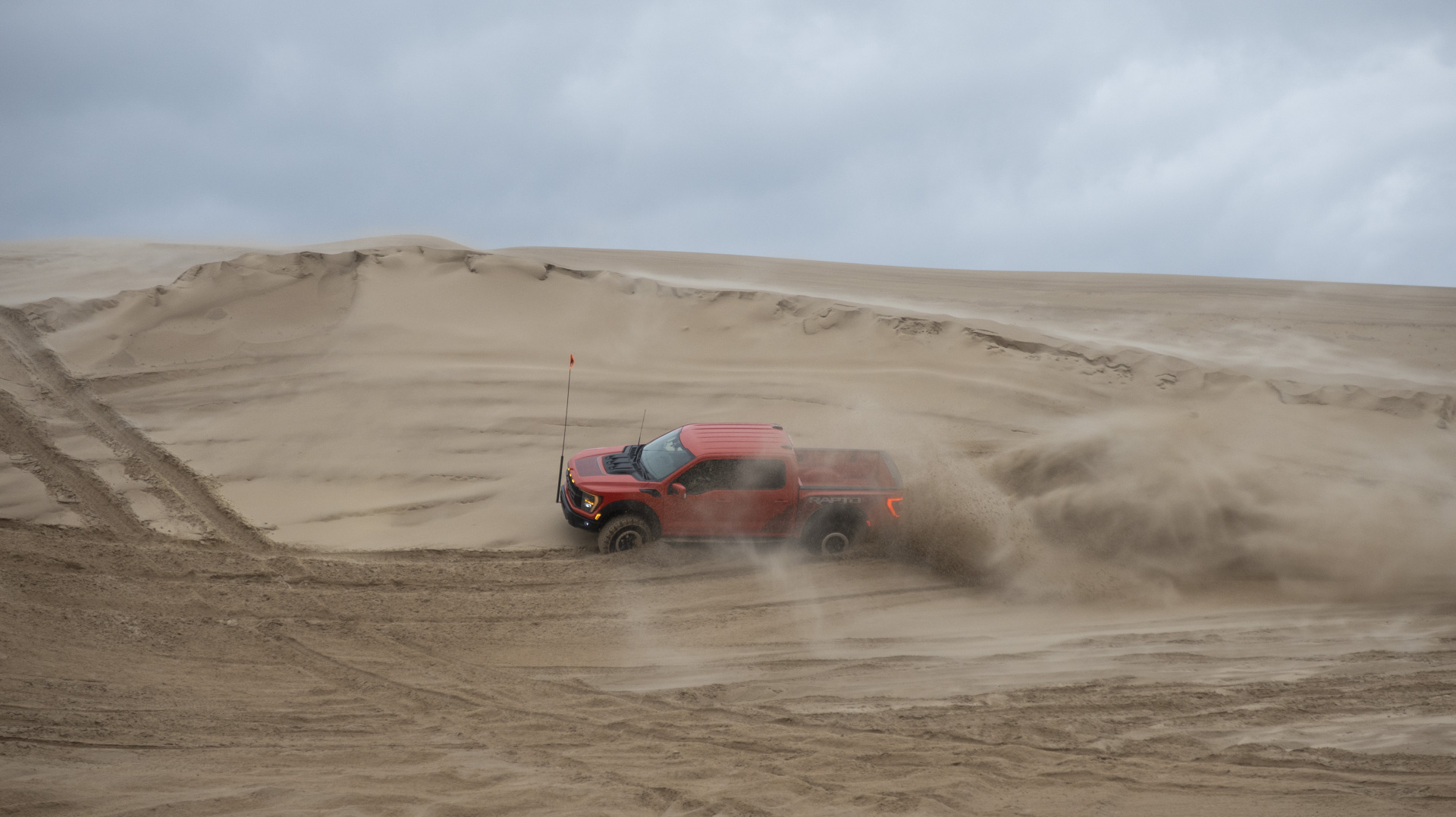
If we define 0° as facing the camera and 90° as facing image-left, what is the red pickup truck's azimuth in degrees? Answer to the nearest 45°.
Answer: approximately 90°

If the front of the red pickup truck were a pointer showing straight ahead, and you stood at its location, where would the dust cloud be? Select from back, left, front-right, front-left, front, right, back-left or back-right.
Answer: back
